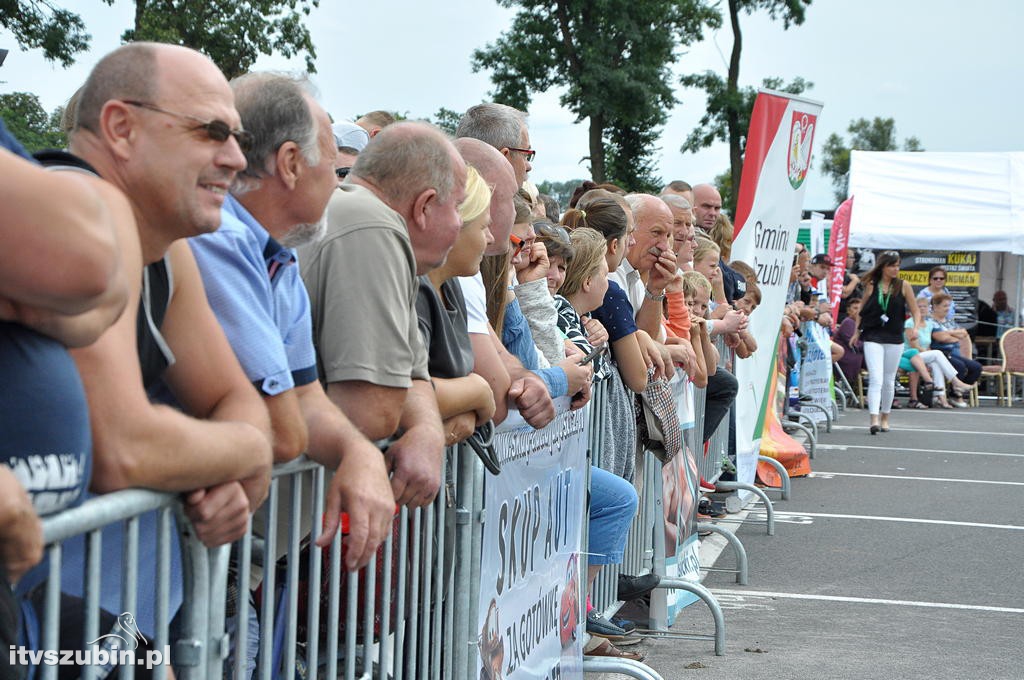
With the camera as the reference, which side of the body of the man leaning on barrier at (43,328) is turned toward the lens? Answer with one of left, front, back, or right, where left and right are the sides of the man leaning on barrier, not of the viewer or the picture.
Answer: right

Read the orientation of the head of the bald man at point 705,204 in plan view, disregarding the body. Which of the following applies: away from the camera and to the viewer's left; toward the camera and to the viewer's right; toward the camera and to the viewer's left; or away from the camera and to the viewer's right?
toward the camera and to the viewer's right

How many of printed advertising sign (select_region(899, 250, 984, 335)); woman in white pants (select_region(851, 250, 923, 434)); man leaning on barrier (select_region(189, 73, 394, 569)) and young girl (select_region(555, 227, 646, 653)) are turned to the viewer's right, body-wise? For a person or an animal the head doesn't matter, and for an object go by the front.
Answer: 2

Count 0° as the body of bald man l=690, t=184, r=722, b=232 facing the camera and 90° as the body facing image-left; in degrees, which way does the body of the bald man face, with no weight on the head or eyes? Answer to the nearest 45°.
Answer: approximately 315°

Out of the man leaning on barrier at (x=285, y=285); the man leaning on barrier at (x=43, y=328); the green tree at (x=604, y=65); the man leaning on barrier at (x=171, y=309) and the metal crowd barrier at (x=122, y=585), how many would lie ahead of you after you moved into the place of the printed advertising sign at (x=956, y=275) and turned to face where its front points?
4

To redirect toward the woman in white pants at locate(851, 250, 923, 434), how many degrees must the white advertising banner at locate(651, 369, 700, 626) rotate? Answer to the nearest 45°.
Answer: approximately 135° to its left

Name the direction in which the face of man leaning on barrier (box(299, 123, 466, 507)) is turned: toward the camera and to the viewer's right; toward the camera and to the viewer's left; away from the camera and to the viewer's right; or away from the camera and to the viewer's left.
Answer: away from the camera and to the viewer's right

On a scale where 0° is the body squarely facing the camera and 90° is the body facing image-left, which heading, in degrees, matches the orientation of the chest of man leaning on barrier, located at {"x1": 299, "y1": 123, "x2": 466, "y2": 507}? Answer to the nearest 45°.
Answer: approximately 270°

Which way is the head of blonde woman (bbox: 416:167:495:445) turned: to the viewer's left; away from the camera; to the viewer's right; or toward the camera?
to the viewer's right

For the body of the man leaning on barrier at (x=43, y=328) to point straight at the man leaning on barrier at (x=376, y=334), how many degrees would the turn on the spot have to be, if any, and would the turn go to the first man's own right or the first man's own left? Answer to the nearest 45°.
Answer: approximately 45° to the first man's own left

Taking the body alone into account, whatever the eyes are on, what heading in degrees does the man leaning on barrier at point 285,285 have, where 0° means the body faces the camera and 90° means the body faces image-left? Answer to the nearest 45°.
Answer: approximately 270°

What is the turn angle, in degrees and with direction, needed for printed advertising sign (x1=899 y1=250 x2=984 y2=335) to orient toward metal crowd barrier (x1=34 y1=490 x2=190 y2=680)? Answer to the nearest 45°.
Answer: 0° — it already faces it
